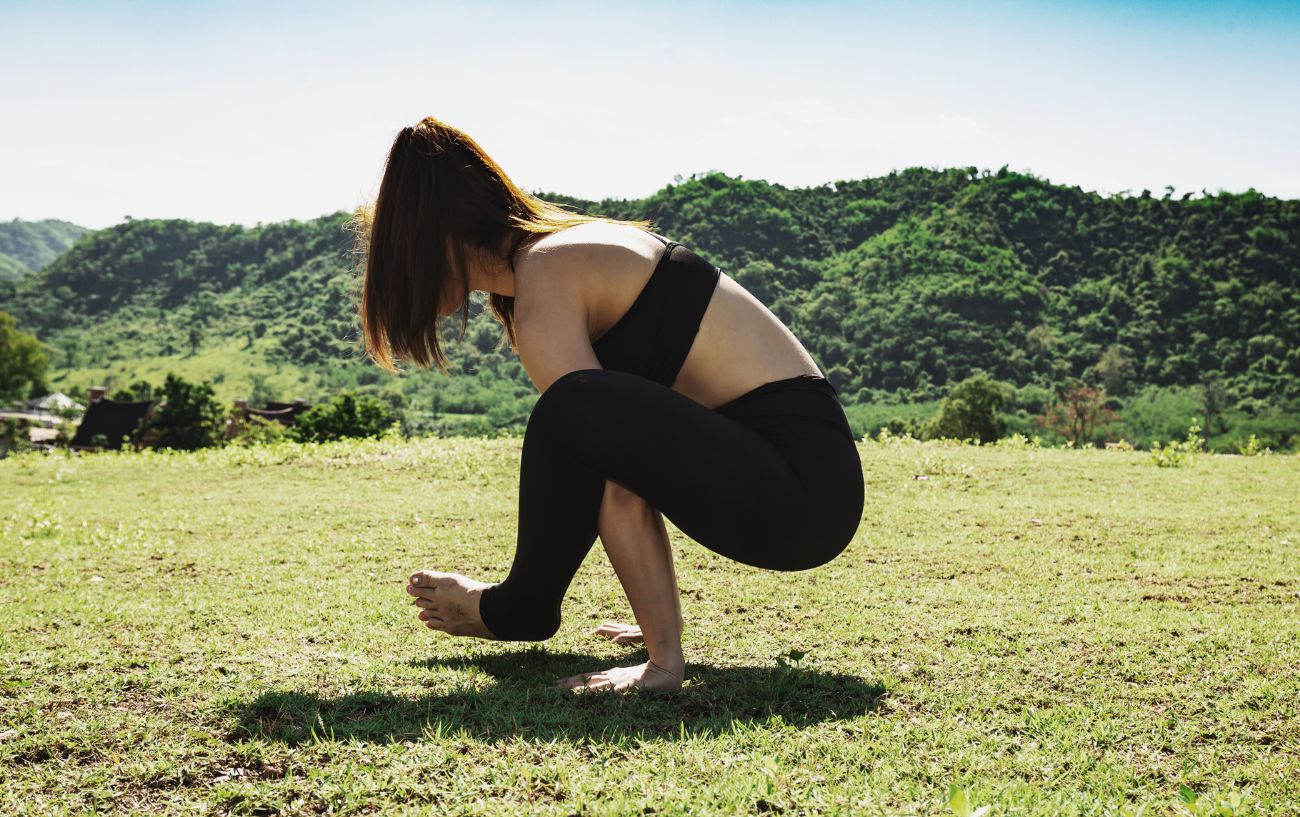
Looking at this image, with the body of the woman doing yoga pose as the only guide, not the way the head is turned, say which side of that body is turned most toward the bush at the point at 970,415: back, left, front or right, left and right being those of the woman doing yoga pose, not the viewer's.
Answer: right

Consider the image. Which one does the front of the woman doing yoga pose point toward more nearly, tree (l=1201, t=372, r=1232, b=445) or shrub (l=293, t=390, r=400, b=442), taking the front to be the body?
the shrub

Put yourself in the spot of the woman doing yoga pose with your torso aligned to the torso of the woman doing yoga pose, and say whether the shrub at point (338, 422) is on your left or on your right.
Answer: on your right

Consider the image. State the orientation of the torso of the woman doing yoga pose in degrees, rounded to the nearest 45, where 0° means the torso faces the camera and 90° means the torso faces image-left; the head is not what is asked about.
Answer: approximately 90°

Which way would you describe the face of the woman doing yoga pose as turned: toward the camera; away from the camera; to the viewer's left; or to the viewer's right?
to the viewer's left

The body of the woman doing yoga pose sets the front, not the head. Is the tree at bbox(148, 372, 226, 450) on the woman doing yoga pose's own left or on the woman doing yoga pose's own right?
on the woman doing yoga pose's own right
